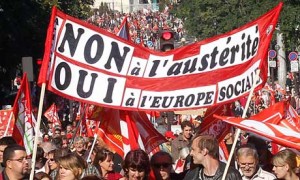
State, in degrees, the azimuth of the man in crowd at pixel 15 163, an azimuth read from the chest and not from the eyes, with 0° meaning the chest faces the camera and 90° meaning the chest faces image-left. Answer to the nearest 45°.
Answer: approximately 315°

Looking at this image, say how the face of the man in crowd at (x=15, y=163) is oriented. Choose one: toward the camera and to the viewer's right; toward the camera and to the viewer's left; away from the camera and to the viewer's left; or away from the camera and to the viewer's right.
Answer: toward the camera and to the viewer's right

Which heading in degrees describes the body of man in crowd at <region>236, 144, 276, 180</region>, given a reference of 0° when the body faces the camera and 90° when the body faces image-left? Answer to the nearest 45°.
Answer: approximately 45°

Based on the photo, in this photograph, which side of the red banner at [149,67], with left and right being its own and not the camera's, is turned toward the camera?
front

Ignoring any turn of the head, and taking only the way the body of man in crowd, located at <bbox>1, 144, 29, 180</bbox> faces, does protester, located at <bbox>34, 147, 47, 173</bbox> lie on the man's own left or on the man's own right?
on the man's own left

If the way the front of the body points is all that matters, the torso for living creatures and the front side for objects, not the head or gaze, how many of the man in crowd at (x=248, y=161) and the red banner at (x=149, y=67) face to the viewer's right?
0

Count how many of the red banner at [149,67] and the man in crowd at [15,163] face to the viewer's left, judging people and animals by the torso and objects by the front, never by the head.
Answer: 0
